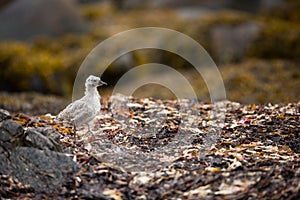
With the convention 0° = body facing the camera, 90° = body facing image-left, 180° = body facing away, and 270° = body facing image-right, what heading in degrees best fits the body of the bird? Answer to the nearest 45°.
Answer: approximately 270°

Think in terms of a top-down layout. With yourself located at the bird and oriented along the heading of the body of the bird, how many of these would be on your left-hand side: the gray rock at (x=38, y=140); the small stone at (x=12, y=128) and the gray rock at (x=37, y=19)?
1

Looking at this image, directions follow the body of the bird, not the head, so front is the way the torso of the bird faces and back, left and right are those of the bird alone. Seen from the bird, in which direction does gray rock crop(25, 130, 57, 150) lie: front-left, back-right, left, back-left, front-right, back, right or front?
back-right

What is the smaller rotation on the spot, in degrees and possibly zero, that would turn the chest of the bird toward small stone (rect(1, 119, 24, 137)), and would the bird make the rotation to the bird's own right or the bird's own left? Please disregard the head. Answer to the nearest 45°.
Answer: approximately 135° to the bird's own right

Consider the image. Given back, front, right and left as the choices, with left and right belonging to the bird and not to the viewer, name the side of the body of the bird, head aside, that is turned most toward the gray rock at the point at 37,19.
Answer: left
